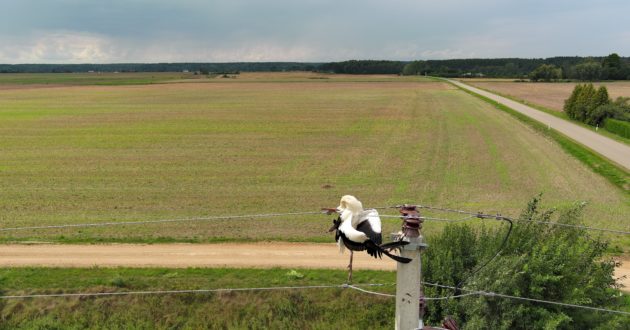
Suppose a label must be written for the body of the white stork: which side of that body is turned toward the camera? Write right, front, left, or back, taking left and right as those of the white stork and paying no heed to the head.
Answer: left

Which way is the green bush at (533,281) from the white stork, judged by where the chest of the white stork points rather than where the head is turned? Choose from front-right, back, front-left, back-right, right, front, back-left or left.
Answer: back-right

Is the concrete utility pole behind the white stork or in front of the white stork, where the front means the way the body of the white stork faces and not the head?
behind
